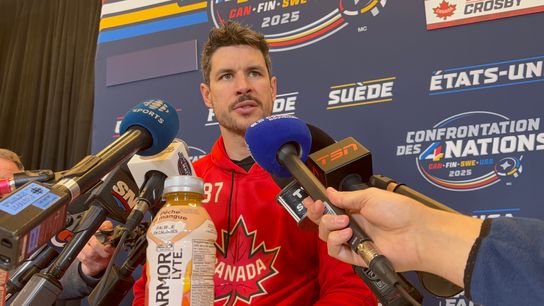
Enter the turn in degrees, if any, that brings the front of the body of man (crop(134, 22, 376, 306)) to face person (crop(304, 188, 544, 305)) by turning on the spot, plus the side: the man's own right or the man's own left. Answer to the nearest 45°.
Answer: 0° — they already face them

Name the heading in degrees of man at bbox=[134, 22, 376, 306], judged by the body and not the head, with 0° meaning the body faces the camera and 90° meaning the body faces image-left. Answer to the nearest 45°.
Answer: approximately 0°
